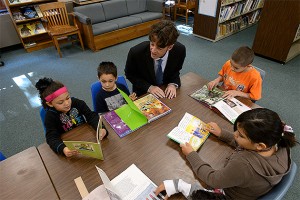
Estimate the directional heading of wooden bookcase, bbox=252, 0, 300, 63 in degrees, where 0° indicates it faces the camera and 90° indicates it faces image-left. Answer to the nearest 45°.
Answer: approximately 315°

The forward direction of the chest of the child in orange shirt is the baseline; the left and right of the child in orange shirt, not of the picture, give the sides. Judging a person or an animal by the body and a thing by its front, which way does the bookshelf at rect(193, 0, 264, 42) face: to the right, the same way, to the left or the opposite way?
to the left

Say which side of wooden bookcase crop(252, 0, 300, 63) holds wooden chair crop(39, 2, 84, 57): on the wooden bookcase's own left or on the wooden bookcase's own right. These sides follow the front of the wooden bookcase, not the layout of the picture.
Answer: on the wooden bookcase's own right

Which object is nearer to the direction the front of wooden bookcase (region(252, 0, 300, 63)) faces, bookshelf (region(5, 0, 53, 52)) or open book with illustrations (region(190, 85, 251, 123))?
the open book with illustrations

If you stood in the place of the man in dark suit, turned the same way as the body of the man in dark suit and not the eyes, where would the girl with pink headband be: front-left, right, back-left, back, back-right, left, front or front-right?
front-right

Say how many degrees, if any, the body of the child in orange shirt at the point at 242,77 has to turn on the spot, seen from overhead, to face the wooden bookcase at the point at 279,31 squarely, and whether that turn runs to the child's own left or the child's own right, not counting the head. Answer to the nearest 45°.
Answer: approximately 135° to the child's own right

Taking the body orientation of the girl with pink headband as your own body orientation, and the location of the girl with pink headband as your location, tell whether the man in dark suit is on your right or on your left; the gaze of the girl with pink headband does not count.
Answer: on your left

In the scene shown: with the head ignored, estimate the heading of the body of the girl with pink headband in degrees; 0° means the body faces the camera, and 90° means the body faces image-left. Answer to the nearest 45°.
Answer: approximately 315°

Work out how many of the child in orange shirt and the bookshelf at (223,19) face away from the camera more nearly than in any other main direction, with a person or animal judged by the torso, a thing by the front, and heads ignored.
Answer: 0

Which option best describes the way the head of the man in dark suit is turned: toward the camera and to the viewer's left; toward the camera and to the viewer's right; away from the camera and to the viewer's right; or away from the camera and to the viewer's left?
toward the camera and to the viewer's left
